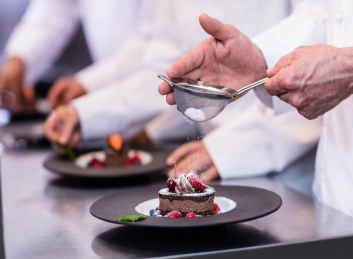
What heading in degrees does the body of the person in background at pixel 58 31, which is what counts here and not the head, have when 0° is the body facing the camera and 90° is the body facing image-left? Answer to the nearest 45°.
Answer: approximately 45°

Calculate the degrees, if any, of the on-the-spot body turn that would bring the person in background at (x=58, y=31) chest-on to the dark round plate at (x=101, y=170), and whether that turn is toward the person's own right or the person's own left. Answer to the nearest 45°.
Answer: approximately 45° to the person's own left

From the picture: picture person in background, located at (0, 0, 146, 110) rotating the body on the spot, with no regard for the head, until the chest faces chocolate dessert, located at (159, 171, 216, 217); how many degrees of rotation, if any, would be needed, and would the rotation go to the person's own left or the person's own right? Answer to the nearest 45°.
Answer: approximately 45° to the person's own left

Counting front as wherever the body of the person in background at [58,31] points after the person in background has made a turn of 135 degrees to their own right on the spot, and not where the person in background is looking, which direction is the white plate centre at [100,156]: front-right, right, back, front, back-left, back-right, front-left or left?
back

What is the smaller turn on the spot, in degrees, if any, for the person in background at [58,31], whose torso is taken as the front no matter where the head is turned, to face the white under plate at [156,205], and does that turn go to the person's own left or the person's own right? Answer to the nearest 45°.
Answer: approximately 45° to the person's own left

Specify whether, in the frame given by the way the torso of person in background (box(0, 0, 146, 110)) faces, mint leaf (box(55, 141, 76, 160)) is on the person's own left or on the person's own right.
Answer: on the person's own left

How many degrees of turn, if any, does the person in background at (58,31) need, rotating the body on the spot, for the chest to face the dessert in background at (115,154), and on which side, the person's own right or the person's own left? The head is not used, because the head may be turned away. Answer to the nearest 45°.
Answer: approximately 45° to the person's own left

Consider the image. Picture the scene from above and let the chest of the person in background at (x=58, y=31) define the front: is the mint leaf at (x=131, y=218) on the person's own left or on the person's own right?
on the person's own left
